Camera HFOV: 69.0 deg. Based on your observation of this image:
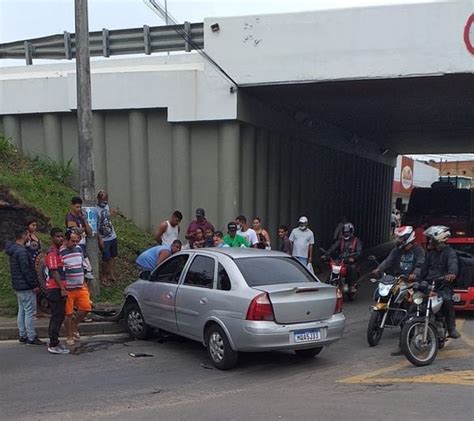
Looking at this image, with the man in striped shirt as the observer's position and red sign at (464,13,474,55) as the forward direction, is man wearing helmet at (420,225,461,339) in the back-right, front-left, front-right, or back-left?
front-right

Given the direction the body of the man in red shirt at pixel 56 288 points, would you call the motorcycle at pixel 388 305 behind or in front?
in front

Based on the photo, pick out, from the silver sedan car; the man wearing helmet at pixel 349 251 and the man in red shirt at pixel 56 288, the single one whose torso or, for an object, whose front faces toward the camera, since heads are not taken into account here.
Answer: the man wearing helmet

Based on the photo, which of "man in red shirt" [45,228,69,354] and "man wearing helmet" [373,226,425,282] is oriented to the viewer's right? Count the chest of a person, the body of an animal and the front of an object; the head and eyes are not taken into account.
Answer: the man in red shirt

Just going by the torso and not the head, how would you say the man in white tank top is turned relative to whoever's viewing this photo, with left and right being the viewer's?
facing the viewer and to the right of the viewer

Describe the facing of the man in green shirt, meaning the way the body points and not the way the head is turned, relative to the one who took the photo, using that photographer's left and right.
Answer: facing the viewer

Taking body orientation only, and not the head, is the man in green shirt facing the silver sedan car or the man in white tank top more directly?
the silver sedan car

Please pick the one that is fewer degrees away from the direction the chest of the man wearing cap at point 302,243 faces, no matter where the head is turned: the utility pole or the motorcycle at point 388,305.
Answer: the motorcycle

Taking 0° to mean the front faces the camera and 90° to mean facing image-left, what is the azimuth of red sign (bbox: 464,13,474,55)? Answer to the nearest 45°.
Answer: approximately 0°
